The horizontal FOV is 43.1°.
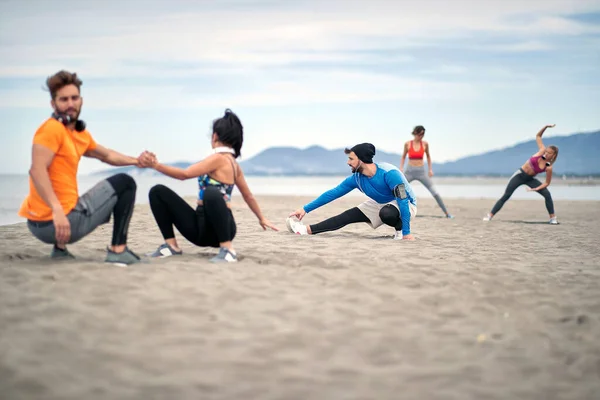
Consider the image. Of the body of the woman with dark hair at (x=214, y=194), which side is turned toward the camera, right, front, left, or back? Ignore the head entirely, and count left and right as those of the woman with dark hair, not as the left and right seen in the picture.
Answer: left

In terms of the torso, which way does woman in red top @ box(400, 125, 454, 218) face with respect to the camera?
toward the camera

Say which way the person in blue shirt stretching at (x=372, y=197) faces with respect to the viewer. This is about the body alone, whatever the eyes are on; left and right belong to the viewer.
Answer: facing the viewer and to the left of the viewer

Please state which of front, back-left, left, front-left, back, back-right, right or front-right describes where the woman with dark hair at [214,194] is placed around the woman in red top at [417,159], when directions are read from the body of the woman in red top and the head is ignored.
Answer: front

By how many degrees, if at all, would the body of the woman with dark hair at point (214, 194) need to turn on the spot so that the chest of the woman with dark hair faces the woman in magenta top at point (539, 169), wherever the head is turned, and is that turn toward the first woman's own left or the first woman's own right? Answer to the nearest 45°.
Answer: approximately 135° to the first woman's own right

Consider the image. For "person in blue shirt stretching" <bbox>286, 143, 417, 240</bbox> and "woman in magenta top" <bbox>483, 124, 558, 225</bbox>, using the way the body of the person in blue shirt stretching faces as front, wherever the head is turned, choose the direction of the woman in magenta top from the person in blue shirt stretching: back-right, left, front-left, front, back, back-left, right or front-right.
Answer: back

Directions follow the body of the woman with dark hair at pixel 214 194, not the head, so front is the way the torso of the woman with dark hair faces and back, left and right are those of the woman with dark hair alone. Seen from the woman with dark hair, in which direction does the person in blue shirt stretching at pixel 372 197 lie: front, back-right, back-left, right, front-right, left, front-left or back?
back-right

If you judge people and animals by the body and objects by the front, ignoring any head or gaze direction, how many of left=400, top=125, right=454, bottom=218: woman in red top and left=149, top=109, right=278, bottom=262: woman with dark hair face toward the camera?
1

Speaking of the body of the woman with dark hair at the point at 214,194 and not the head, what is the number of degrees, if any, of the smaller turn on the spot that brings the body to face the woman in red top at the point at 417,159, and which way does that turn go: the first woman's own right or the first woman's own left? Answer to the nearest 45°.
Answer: approximately 135° to the first woman's own right

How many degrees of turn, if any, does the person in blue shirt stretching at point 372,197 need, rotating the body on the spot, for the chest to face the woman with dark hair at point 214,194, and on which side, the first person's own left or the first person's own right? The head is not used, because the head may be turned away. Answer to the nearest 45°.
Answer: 0° — they already face them

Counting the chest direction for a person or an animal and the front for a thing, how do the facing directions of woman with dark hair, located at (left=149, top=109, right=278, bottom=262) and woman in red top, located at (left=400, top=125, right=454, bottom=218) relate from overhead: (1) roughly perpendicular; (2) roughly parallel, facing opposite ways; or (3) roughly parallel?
roughly perpendicular

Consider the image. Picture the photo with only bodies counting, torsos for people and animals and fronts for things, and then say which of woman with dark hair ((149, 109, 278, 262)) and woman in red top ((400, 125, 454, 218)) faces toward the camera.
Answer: the woman in red top

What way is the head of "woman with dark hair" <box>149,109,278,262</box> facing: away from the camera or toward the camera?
away from the camera

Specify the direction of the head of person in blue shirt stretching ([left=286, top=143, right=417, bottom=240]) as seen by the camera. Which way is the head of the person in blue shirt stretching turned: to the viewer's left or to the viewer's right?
to the viewer's left

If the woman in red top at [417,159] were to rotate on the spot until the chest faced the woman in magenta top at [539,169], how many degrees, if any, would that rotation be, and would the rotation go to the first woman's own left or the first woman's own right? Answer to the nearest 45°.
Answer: approximately 90° to the first woman's own left

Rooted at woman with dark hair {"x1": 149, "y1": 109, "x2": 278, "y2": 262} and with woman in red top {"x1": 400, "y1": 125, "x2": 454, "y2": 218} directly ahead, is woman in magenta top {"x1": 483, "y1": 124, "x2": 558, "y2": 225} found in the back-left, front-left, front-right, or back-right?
front-right
